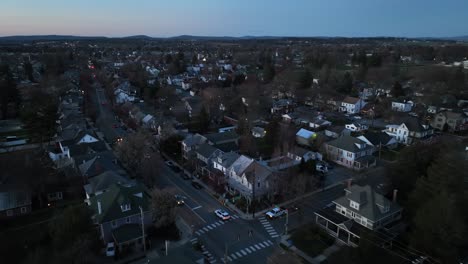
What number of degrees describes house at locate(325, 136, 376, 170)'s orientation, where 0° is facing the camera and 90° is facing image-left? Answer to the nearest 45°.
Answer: approximately 315°

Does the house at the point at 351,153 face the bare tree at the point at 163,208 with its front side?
no

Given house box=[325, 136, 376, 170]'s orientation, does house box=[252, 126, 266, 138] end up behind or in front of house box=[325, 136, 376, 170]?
behind

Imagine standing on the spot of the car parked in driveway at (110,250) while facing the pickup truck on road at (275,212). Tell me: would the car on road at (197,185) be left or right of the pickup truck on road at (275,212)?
left

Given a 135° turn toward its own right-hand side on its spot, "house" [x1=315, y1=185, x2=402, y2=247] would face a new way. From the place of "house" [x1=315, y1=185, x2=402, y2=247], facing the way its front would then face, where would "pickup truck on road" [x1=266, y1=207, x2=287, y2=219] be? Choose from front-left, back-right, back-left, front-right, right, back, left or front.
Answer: left

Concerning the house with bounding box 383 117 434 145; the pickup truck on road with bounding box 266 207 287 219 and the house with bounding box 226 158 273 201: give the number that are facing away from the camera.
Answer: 0

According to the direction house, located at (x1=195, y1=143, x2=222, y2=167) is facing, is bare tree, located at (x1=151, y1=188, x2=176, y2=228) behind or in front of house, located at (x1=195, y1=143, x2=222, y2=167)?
in front

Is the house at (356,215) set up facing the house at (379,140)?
no

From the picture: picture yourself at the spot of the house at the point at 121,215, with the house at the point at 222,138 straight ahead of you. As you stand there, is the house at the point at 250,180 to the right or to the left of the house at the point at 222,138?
right

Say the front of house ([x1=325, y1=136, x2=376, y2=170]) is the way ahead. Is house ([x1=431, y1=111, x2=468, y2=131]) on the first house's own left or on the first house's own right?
on the first house's own left

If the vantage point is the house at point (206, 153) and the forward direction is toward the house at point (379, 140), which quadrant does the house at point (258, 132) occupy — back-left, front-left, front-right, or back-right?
front-left

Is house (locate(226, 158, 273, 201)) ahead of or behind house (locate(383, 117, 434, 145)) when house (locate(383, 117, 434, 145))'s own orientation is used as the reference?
ahead

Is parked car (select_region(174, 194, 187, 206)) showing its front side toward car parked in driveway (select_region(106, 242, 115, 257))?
no

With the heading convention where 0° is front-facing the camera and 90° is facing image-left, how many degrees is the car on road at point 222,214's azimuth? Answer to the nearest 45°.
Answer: approximately 135°
